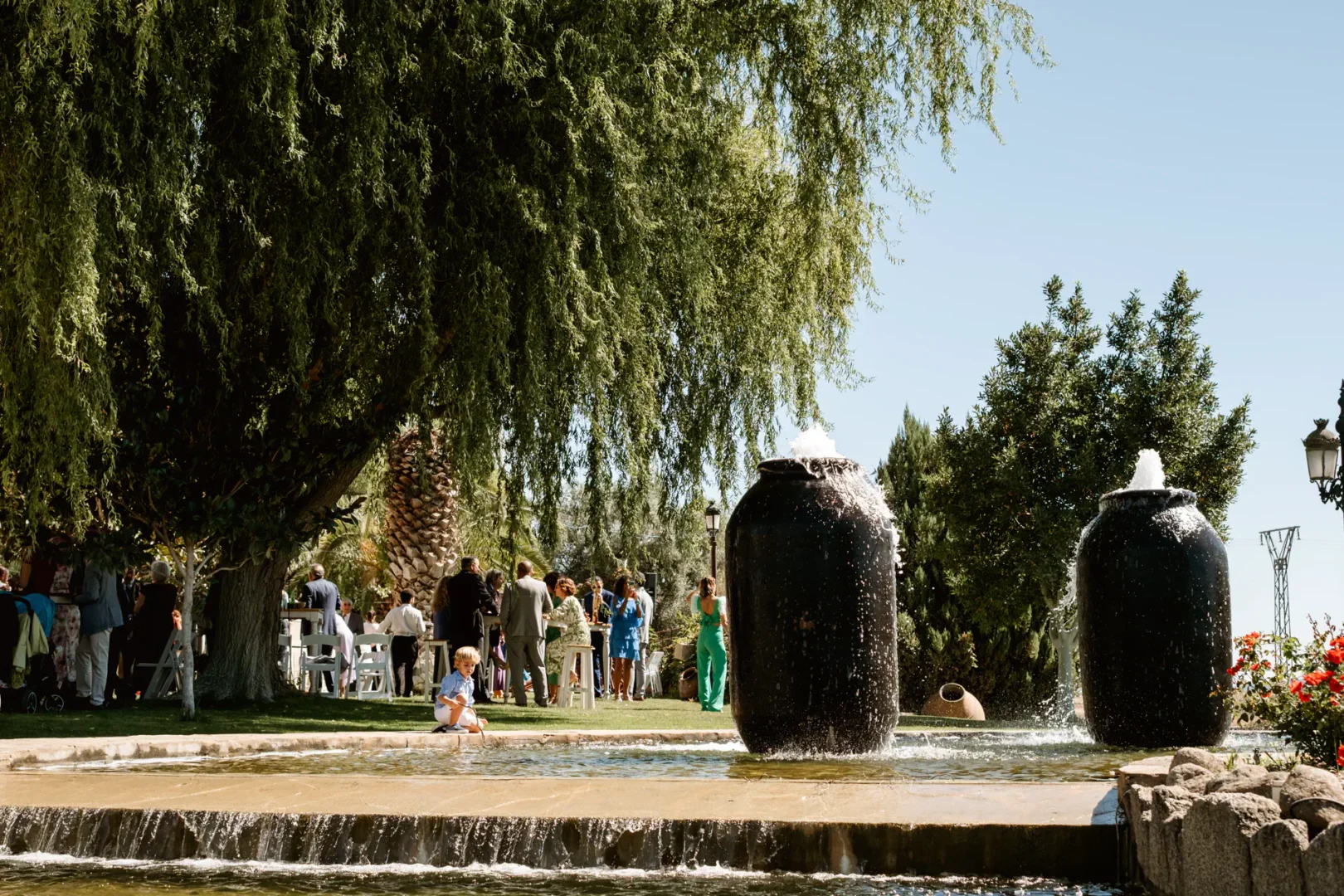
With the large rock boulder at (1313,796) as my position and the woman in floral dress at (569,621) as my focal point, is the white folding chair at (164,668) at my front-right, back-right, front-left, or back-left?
front-left

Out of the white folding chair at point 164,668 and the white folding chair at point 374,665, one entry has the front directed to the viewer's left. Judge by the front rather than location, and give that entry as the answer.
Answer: the white folding chair at point 164,668

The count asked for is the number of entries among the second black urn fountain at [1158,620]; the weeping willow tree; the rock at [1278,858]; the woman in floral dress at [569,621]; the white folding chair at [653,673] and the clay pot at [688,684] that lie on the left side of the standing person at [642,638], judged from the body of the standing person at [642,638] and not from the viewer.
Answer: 4

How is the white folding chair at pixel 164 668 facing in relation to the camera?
to the viewer's left

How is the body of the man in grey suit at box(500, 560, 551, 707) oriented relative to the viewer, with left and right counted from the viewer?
facing away from the viewer

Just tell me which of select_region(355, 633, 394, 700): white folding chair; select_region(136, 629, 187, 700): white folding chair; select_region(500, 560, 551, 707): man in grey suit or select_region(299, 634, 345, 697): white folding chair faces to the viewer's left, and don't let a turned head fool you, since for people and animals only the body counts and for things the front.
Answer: select_region(136, 629, 187, 700): white folding chair

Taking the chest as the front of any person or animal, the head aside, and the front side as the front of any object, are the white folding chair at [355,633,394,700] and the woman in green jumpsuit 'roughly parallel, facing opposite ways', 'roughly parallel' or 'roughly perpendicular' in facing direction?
roughly parallel

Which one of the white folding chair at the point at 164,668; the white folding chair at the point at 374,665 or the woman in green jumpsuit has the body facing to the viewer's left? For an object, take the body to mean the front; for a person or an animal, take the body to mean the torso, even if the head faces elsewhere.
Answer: the white folding chair at the point at 164,668

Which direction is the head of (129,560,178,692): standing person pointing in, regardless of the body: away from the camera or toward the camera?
away from the camera

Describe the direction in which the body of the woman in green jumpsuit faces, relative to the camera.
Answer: away from the camera

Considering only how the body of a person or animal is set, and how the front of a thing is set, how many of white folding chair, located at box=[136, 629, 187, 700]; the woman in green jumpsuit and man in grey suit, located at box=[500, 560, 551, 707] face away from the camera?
2

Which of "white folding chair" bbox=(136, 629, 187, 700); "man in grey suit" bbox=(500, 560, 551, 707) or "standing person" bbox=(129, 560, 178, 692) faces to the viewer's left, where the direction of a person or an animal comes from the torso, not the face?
the white folding chair
